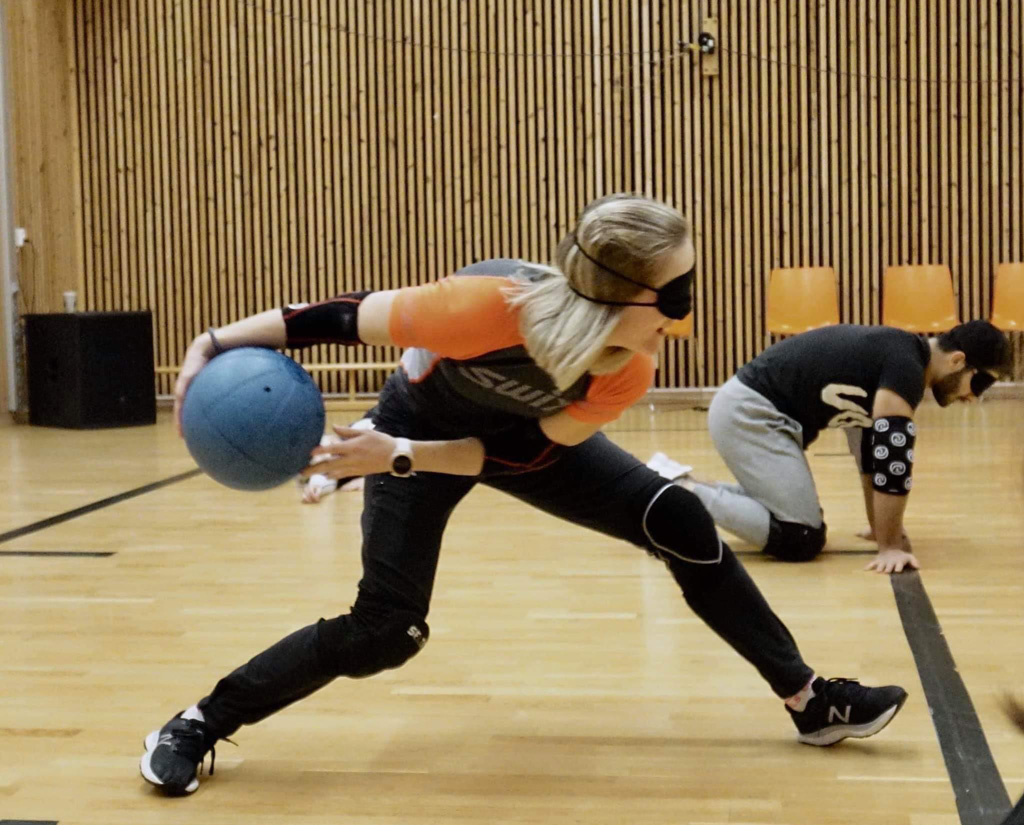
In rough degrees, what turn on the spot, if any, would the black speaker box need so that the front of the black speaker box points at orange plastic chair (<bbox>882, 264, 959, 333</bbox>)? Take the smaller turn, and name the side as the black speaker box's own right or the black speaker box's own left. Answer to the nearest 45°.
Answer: approximately 45° to the black speaker box's own left

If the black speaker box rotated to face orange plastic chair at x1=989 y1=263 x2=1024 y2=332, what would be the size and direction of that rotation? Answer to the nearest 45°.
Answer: approximately 45° to its left

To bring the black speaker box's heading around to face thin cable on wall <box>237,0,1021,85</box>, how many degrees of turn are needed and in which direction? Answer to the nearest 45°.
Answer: approximately 45° to its left

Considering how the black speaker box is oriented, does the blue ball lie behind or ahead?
ahead

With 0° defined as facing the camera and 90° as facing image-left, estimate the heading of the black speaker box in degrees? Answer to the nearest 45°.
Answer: approximately 315°
